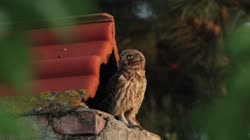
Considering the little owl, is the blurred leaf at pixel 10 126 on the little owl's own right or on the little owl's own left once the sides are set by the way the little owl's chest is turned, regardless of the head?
on the little owl's own right

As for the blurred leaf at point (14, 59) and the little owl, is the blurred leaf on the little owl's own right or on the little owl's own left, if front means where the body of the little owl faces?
on the little owl's own right
